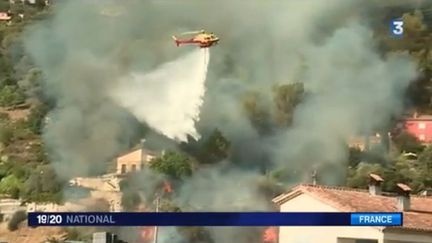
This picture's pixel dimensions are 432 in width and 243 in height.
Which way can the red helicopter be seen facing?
to the viewer's right

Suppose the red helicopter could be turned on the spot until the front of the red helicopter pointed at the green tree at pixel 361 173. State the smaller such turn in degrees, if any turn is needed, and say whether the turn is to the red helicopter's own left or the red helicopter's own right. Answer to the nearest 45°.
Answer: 0° — it already faces it

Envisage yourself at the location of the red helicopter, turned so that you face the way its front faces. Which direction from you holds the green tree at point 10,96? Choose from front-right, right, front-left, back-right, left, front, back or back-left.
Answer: back

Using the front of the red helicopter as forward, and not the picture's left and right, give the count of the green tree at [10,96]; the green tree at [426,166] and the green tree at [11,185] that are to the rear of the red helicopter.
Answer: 2

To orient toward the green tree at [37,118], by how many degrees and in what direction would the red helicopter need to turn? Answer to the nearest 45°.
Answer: approximately 180°

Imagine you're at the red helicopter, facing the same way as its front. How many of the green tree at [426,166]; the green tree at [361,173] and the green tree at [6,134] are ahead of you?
2

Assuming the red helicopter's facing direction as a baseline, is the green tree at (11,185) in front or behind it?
behind

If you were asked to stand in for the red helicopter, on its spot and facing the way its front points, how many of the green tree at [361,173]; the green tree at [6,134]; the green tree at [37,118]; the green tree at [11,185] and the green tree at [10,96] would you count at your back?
4
